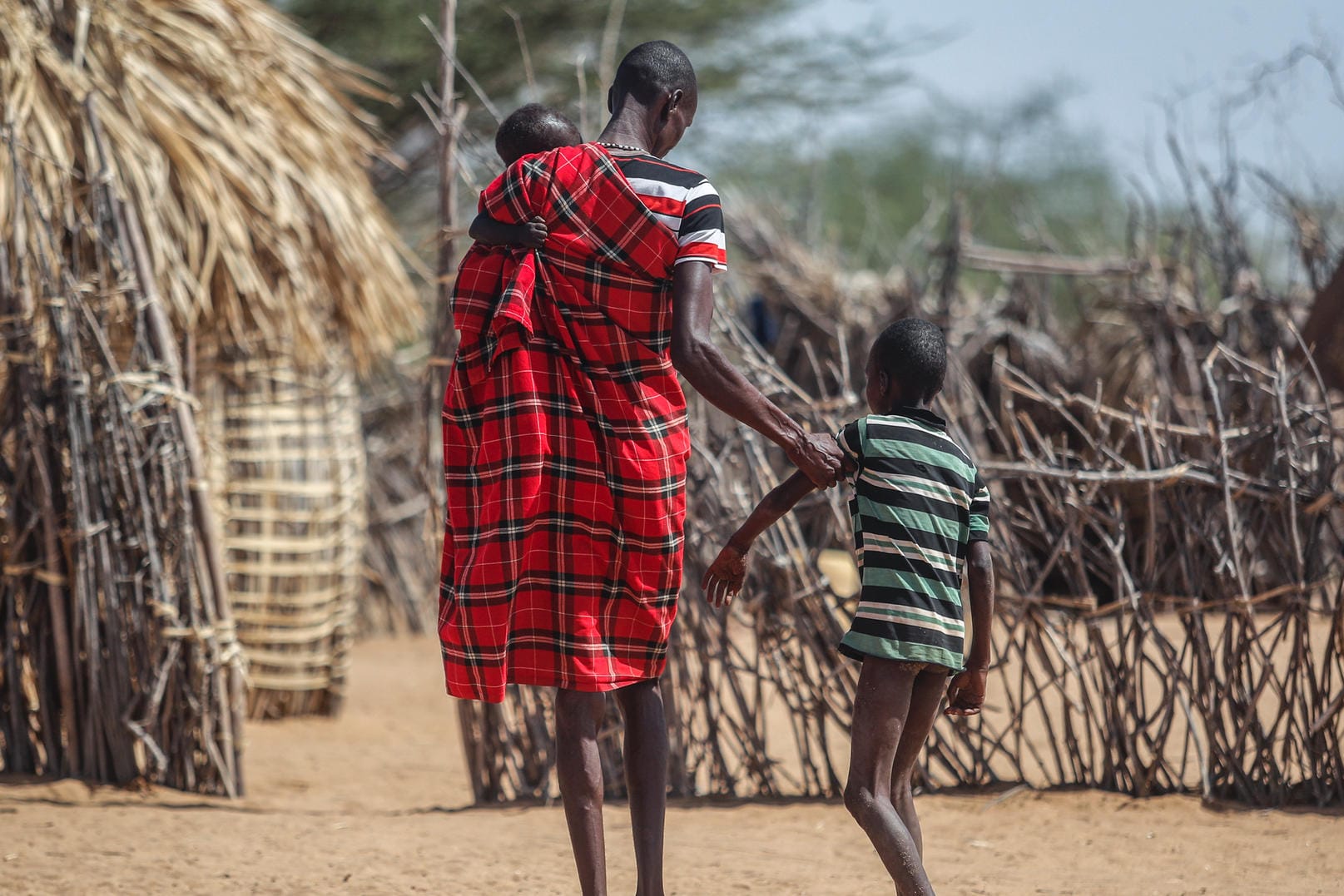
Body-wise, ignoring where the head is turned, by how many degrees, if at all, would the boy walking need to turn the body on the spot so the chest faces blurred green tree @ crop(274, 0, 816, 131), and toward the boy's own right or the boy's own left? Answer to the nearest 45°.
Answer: approximately 45° to the boy's own right

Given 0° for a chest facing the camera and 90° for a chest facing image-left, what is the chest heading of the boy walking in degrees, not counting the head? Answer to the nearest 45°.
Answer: approximately 135°

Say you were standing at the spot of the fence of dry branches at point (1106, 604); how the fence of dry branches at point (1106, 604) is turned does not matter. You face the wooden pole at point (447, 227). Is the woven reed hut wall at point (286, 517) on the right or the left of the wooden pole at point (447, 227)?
right

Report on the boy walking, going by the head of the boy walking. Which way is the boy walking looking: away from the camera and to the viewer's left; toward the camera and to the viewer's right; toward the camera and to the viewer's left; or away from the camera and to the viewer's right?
away from the camera and to the viewer's left

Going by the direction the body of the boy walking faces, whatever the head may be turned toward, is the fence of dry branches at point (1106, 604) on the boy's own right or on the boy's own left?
on the boy's own right

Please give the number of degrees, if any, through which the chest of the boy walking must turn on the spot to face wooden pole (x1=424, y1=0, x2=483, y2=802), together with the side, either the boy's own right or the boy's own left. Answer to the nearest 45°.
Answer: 0° — they already face it
